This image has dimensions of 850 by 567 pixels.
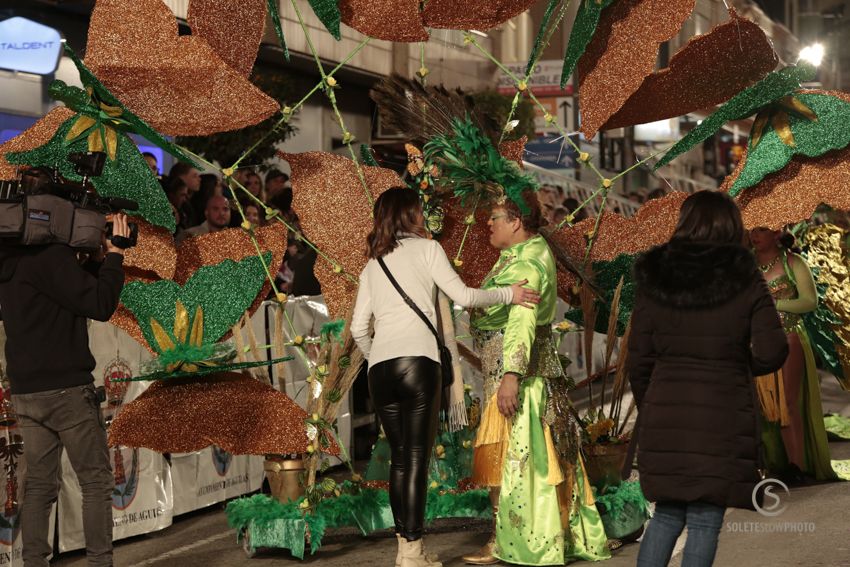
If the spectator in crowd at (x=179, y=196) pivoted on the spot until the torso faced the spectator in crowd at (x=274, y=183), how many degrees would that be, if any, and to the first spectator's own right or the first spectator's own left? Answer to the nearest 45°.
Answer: approximately 90° to the first spectator's own left

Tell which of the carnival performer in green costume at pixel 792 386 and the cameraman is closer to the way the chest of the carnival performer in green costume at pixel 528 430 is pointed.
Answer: the cameraman

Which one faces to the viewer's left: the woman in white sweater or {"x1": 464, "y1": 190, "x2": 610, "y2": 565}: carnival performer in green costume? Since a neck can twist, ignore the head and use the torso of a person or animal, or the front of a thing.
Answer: the carnival performer in green costume

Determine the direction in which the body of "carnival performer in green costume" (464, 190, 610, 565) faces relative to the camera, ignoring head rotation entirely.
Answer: to the viewer's left

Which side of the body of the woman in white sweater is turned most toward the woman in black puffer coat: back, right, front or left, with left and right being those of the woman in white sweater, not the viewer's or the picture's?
right

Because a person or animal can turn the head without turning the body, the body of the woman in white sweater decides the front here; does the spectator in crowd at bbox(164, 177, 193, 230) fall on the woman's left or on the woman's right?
on the woman's left

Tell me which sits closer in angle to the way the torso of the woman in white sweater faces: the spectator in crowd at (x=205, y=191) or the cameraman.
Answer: the spectator in crowd

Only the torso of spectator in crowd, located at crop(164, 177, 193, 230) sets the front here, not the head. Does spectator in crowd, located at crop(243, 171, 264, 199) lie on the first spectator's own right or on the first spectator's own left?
on the first spectator's own left

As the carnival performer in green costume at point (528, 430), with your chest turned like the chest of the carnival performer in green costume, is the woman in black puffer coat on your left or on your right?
on your left

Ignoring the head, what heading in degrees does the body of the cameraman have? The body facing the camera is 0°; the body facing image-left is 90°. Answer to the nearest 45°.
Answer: approximately 225°
